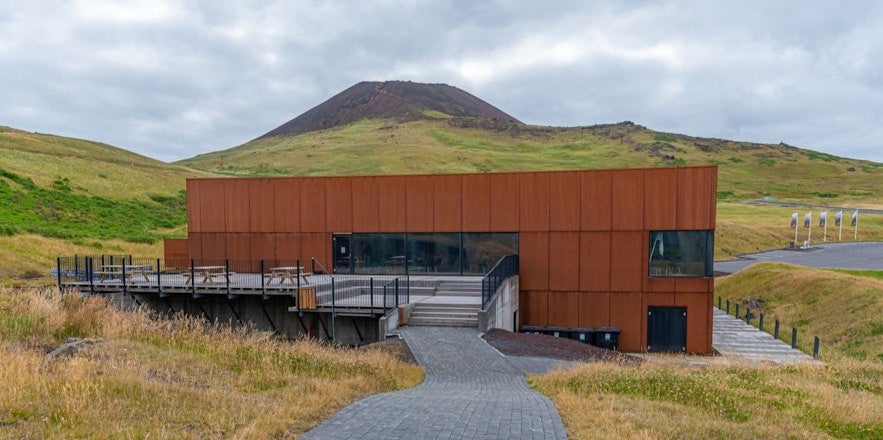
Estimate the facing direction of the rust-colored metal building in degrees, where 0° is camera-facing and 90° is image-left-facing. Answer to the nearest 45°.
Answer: approximately 0°

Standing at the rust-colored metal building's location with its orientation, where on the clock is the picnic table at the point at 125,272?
The picnic table is roughly at 3 o'clock from the rust-colored metal building.
